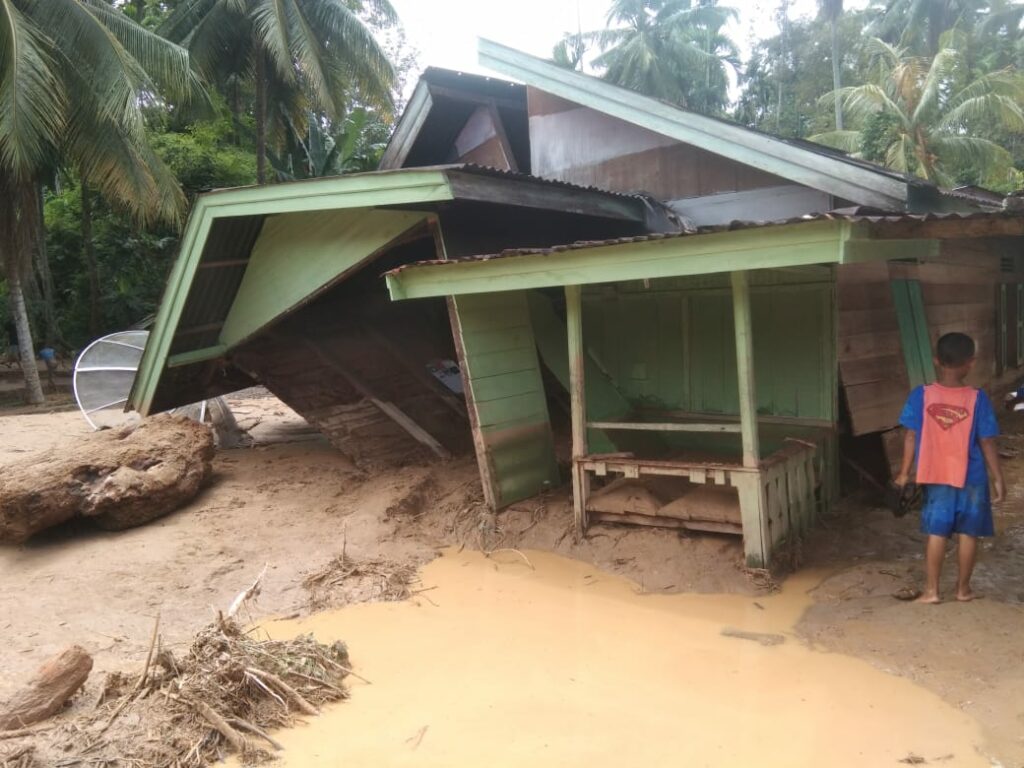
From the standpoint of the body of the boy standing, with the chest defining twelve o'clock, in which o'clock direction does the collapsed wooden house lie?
The collapsed wooden house is roughly at 10 o'clock from the boy standing.

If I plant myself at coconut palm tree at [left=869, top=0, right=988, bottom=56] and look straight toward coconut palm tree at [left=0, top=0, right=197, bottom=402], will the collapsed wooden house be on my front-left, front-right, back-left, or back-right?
front-left

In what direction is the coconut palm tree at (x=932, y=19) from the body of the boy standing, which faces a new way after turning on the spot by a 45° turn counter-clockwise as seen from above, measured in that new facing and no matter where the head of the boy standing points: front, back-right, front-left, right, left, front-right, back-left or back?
front-right

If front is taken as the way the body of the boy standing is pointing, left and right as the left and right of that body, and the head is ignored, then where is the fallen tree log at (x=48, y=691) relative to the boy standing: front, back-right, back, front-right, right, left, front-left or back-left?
back-left

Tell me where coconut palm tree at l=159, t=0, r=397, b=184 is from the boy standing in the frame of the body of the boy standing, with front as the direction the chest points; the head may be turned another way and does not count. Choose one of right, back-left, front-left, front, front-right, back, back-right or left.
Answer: front-left

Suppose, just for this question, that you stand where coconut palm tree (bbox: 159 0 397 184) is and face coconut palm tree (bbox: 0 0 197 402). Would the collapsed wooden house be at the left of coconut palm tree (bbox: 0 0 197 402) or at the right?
left

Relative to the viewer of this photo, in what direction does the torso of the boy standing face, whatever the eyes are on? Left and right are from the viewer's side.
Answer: facing away from the viewer

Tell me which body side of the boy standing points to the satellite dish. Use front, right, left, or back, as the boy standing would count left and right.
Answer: left

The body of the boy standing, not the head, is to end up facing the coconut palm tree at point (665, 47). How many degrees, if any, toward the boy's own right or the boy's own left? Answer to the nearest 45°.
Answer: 0° — they already face it

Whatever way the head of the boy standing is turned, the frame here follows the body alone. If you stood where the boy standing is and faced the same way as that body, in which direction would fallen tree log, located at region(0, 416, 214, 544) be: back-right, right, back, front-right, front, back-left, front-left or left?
left
